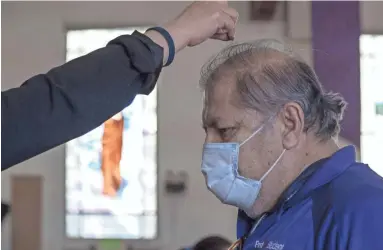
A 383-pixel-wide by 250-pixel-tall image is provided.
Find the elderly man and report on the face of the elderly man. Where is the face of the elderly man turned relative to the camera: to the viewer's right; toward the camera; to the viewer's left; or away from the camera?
to the viewer's left

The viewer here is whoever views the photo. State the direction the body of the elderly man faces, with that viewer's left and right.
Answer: facing to the left of the viewer
